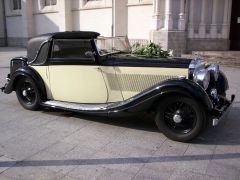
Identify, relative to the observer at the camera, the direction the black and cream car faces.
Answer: facing the viewer and to the right of the viewer
